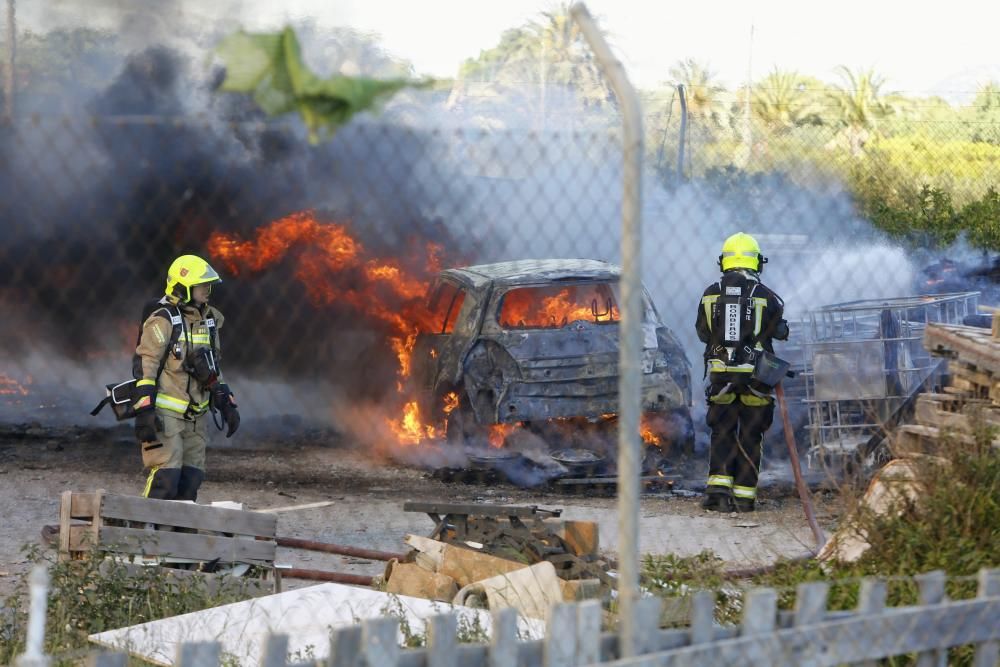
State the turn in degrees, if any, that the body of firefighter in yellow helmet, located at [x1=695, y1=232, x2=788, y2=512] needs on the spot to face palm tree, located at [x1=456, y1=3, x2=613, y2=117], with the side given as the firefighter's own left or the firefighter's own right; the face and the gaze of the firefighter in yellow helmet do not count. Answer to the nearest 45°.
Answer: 0° — they already face it

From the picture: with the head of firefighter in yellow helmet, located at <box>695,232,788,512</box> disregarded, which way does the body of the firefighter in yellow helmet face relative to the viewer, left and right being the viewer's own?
facing away from the viewer

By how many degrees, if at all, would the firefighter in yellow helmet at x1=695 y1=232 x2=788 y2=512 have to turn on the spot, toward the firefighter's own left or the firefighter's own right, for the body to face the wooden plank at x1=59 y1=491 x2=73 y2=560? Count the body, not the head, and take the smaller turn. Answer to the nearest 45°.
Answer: approximately 135° to the firefighter's own left

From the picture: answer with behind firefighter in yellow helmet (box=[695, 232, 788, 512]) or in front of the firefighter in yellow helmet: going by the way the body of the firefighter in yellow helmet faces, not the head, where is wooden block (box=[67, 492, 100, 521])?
behind

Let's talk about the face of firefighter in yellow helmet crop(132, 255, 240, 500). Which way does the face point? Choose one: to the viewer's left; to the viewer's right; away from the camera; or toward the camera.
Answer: to the viewer's right

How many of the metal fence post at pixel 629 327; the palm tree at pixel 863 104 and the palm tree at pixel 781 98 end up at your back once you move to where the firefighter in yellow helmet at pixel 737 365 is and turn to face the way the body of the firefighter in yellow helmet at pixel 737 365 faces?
1

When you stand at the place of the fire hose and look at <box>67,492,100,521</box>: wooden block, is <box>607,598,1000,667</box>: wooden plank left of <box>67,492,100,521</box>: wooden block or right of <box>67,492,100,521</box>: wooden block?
left

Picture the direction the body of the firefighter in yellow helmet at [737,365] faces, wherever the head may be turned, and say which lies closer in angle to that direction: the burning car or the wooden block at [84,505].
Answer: the burning car

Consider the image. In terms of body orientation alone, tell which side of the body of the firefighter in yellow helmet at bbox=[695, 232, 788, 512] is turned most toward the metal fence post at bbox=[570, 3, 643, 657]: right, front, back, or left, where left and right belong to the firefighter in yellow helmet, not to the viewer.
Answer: back

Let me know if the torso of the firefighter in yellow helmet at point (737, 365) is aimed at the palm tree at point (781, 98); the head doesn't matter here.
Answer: yes

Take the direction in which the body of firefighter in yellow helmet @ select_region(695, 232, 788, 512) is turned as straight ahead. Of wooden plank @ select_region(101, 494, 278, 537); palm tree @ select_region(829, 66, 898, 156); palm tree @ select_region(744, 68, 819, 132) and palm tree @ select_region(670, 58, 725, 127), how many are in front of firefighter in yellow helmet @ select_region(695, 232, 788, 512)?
3

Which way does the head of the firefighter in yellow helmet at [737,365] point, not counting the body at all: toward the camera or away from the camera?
away from the camera

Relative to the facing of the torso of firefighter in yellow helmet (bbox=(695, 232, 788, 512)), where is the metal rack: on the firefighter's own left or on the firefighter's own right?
on the firefighter's own right

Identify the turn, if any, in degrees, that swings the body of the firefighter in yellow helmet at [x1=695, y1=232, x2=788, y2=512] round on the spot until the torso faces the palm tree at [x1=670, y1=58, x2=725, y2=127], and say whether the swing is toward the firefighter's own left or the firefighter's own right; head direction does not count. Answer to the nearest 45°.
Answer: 0° — they already face it

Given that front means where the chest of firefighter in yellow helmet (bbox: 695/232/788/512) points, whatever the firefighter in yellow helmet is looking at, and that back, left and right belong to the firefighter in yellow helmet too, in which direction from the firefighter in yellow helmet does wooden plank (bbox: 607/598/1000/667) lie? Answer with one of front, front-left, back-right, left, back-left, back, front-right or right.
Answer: back
